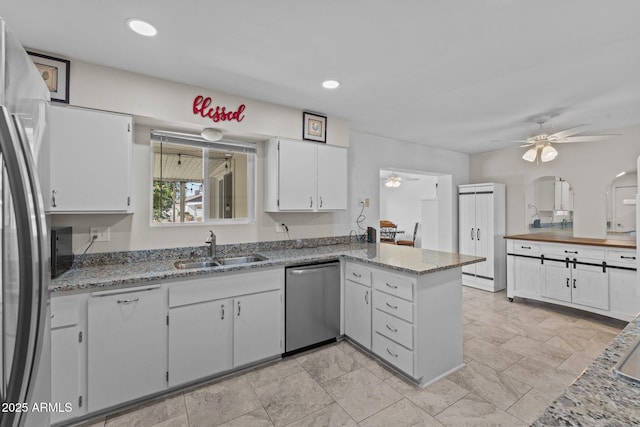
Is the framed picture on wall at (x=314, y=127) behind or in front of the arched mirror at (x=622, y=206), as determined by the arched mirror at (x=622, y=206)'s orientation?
in front

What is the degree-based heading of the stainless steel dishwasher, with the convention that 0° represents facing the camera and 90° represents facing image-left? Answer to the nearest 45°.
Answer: approximately 315°

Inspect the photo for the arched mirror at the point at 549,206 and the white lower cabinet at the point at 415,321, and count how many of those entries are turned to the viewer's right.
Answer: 0

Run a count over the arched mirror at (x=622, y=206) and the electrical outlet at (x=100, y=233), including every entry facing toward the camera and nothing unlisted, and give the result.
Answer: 2

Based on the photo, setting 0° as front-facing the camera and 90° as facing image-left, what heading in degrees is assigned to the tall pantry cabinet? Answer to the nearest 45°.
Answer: approximately 45°

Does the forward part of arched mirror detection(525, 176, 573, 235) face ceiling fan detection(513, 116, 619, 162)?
yes

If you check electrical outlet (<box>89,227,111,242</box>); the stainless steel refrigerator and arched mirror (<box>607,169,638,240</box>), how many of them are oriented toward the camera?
2

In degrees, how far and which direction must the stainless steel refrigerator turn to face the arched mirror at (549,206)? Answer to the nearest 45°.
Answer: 0° — it already faces it

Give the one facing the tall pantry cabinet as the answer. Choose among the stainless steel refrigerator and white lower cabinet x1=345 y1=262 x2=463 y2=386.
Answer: the stainless steel refrigerator

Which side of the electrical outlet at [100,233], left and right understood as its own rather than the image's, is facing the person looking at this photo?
front

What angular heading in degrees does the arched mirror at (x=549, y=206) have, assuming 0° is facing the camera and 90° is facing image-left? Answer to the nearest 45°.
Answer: approximately 0°

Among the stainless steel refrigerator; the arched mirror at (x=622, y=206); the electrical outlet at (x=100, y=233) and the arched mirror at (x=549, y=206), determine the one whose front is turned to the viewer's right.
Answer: the stainless steel refrigerator

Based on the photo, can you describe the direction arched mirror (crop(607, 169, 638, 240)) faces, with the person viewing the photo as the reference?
facing the viewer
